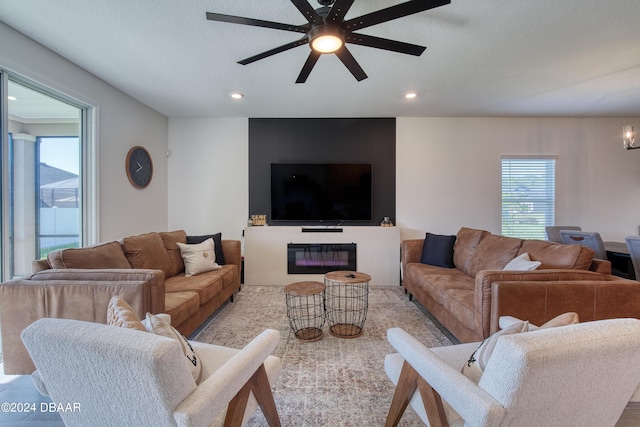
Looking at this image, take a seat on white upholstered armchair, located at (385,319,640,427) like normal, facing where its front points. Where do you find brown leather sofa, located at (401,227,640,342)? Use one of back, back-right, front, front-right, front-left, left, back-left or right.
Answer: front-right

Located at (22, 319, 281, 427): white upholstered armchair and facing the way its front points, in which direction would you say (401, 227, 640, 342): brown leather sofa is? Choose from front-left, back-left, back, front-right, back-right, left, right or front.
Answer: front-right

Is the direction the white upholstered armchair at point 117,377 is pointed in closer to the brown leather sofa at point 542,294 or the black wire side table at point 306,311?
the black wire side table

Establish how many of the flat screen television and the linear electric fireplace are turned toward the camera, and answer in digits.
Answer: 2

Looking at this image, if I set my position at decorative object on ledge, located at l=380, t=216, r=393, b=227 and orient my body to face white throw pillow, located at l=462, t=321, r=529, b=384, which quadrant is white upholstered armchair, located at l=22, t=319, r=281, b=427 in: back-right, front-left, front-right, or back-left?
front-right

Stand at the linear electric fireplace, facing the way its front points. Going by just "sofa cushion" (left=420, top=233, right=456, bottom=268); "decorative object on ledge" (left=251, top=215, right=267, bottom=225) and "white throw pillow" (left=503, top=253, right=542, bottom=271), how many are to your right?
1

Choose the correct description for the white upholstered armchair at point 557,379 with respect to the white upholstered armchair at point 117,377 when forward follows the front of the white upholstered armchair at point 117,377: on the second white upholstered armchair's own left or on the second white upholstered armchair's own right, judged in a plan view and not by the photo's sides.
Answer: on the second white upholstered armchair's own right

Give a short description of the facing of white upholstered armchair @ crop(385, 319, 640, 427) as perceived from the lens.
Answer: facing away from the viewer and to the left of the viewer

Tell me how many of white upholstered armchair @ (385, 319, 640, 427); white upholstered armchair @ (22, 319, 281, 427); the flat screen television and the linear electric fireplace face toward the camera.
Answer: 2

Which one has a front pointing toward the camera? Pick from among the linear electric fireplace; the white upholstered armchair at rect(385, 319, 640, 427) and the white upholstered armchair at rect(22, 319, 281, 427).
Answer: the linear electric fireplace

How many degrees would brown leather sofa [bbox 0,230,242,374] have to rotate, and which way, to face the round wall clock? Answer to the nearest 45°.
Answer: approximately 135° to its left

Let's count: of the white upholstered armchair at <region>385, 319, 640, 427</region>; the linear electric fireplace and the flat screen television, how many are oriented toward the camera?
2

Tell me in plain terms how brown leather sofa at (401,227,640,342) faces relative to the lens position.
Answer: facing the viewer and to the left of the viewer

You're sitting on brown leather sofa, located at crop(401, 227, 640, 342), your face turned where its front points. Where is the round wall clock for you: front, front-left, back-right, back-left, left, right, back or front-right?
front-right

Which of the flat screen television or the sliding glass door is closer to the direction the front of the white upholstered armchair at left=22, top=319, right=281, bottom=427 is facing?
the flat screen television

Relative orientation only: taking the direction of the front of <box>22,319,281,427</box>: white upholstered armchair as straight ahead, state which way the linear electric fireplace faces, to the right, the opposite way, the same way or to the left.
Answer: the opposite way

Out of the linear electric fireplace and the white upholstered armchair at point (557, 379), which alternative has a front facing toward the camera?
the linear electric fireplace

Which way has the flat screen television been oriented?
toward the camera

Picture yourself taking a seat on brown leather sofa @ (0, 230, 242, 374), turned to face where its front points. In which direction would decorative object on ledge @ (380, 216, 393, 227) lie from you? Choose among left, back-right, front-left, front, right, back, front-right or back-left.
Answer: front-left

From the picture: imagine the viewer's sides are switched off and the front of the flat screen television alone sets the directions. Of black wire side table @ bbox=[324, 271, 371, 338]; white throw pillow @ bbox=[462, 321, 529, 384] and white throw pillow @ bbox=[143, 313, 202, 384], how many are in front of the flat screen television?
3

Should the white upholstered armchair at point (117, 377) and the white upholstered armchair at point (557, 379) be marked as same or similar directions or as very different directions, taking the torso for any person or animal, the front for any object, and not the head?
same or similar directions

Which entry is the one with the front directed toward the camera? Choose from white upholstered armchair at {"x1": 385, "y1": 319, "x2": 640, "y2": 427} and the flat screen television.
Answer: the flat screen television
